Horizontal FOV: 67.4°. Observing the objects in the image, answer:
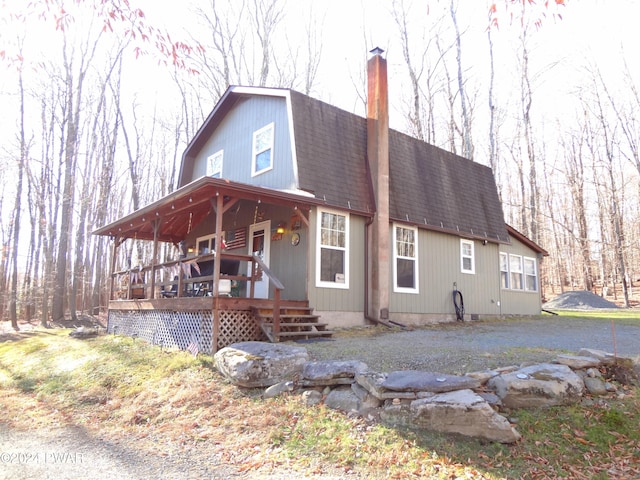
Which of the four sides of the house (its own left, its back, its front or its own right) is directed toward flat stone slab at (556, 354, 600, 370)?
left

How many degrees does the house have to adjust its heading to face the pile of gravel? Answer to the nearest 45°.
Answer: approximately 180°

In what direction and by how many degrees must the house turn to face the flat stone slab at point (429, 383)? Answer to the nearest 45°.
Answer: approximately 45° to its left

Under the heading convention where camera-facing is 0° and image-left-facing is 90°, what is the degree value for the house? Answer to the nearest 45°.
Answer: approximately 45°

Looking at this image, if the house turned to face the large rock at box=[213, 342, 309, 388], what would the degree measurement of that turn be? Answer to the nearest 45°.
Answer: approximately 45° to its left

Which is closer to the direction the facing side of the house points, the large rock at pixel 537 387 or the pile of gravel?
the large rock

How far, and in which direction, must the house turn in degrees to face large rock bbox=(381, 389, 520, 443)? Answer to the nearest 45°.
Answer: approximately 45° to its left
